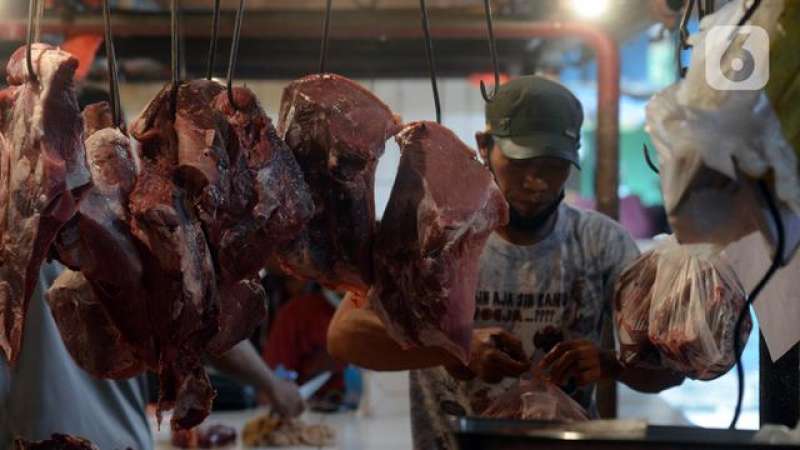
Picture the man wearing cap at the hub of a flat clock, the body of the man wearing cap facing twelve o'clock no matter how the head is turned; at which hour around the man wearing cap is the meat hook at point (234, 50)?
The meat hook is roughly at 1 o'clock from the man wearing cap.

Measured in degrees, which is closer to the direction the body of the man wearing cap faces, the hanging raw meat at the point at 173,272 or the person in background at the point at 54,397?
the hanging raw meat

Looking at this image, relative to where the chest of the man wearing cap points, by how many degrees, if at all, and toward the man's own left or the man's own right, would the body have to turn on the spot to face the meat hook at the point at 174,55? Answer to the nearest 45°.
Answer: approximately 45° to the man's own right

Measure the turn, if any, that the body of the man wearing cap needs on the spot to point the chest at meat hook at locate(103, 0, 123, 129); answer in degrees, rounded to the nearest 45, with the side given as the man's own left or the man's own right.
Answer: approximately 45° to the man's own right

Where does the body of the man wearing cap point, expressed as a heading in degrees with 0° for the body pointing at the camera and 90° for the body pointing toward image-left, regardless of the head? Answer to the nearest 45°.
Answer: approximately 0°

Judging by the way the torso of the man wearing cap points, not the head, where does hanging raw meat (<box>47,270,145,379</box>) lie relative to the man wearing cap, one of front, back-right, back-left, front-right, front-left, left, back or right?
front-right
